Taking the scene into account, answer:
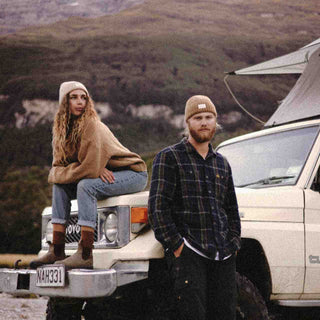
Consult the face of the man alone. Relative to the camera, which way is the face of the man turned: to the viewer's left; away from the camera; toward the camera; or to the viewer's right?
toward the camera

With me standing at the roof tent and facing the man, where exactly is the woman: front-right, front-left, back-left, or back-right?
front-right

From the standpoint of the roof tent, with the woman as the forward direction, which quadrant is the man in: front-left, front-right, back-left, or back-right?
front-left

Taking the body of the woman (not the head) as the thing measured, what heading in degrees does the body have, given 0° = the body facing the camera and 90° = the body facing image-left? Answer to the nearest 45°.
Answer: approximately 45°

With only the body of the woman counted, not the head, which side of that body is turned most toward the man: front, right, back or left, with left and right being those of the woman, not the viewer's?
left

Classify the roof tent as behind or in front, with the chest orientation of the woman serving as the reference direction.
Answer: behind

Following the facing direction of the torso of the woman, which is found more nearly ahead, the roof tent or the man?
the man
